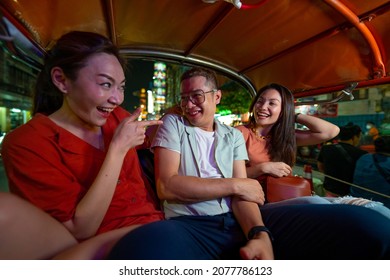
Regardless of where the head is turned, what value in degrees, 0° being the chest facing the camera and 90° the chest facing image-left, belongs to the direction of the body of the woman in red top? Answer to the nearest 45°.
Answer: approximately 315°

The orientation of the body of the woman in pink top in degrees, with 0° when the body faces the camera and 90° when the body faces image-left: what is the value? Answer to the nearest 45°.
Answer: approximately 45°

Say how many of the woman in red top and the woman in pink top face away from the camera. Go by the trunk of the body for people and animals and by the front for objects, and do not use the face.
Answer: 0

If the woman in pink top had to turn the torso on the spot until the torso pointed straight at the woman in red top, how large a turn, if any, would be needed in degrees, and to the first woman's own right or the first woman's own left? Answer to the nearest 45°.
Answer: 0° — they already face them

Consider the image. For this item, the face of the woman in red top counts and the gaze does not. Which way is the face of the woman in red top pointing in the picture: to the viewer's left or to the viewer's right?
to the viewer's right

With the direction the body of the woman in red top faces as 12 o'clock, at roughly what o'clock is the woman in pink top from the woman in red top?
The woman in pink top is roughly at 10 o'clock from the woman in red top.
